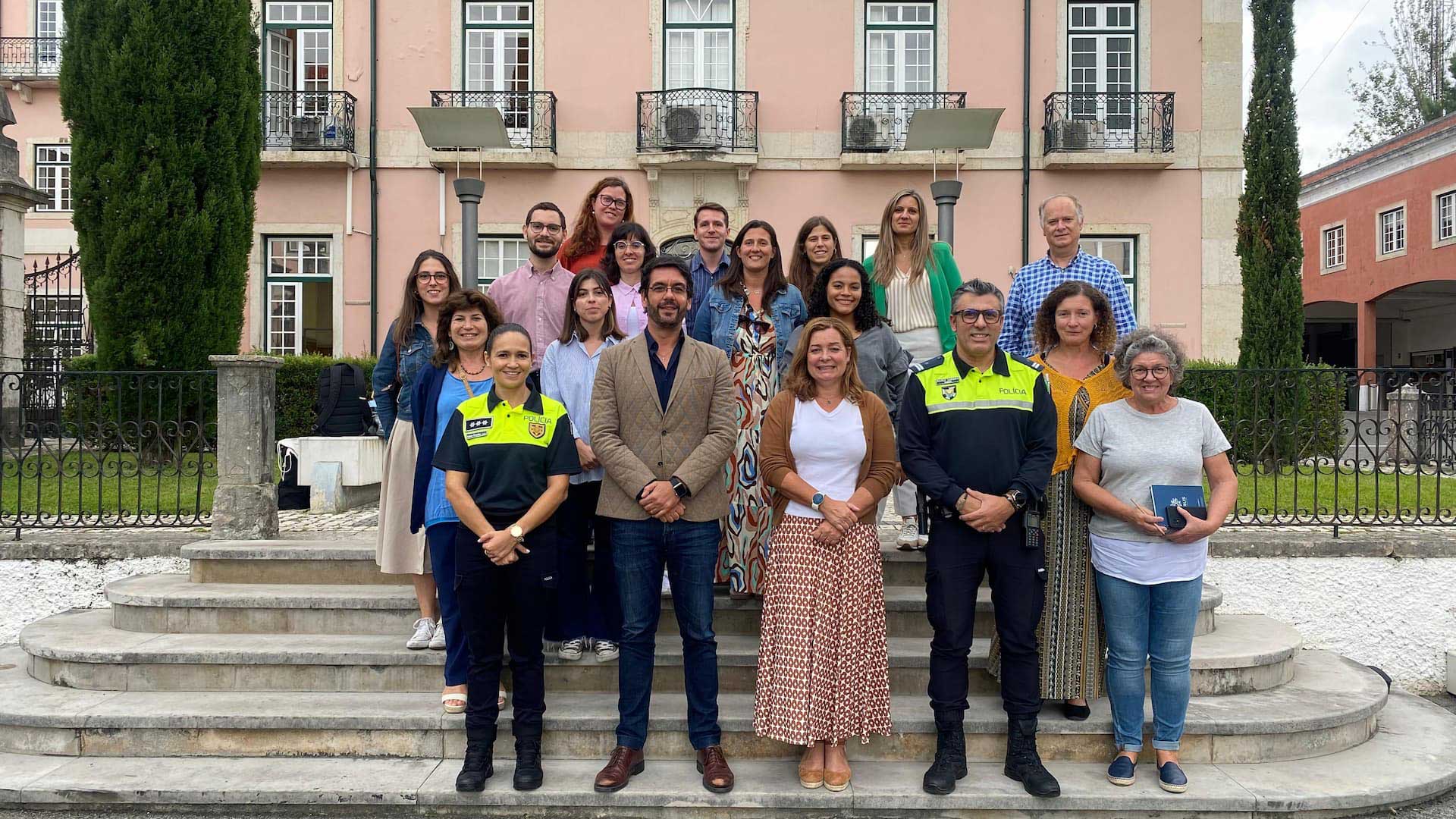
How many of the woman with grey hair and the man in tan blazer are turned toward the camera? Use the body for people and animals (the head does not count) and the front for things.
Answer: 2

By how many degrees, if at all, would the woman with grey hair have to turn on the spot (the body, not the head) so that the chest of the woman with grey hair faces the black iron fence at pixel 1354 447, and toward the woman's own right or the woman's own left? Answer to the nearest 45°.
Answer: approximately 180°

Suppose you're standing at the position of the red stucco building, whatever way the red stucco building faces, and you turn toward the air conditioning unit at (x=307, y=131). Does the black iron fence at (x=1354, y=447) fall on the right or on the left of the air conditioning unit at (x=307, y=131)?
left

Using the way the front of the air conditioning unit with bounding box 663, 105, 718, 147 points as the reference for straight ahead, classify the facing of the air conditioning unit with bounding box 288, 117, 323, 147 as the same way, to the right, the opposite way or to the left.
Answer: the same way

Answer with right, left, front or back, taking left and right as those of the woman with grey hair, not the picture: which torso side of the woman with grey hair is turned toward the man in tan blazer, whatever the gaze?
right

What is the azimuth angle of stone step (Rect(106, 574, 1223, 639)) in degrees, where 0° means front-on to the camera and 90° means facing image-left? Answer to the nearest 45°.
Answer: approximately 0°

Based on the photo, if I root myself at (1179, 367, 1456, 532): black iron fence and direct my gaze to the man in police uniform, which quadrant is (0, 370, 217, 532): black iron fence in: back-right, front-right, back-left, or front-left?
front-right

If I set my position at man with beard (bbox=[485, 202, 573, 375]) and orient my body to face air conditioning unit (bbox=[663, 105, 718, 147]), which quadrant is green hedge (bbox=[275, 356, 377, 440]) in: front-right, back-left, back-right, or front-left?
front-left

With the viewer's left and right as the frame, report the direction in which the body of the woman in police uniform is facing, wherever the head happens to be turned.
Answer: facing the viewer

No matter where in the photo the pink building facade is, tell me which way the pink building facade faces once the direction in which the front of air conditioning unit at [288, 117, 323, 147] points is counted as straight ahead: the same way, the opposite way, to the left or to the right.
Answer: the same way

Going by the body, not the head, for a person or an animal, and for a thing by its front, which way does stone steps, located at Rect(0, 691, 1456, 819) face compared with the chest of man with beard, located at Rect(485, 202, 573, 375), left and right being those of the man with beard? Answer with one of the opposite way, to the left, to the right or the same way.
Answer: the same way

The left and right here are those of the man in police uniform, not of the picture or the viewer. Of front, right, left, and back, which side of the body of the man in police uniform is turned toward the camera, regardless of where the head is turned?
front

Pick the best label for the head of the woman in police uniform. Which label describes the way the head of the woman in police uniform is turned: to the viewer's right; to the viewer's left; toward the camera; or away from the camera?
toward the camera

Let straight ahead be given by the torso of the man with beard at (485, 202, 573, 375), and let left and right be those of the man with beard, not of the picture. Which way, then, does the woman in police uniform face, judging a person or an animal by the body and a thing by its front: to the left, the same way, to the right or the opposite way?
the same way

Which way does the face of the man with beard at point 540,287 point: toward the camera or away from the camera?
toward the camera

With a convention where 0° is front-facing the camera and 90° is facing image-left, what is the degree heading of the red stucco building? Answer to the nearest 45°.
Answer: approximately 45°

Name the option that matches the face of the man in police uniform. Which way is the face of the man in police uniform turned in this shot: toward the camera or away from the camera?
toward the camera

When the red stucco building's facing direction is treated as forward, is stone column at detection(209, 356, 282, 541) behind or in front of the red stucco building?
in front

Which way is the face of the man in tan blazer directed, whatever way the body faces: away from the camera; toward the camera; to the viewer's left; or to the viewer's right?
toward the camera

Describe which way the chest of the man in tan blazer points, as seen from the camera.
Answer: toward the camera

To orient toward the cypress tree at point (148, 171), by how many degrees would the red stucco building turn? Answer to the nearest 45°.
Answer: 0° — it already faces it

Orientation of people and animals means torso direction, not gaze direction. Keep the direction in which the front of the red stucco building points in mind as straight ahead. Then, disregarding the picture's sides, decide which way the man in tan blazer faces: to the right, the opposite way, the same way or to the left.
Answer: to the left

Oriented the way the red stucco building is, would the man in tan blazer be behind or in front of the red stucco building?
in front
